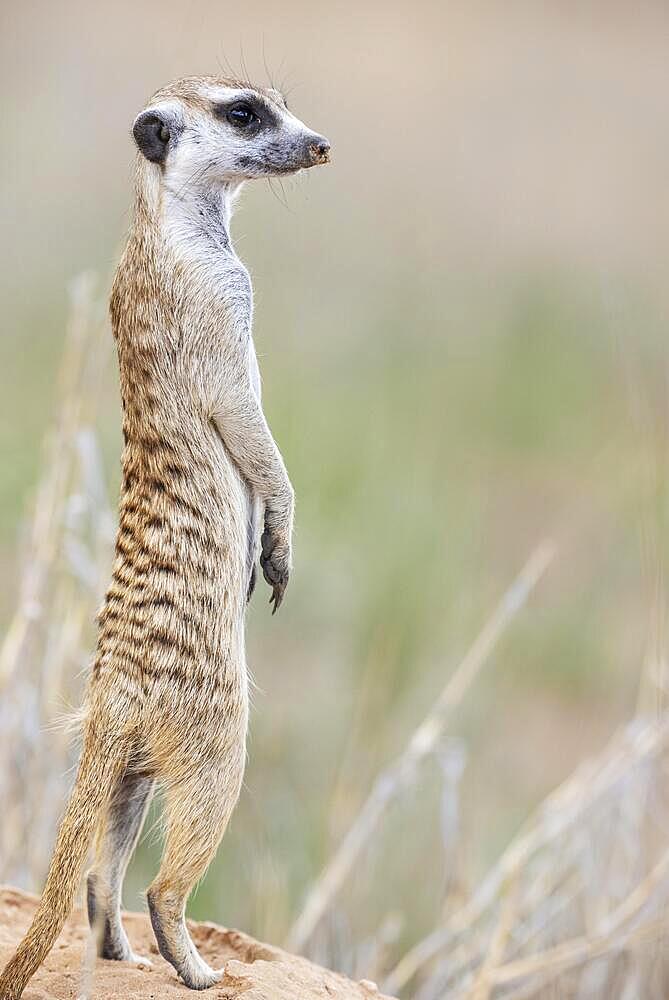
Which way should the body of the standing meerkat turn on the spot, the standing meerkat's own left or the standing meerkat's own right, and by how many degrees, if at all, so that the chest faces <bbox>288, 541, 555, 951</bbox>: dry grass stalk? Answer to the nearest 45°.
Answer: approximately 45° to the standing meerkat's own left

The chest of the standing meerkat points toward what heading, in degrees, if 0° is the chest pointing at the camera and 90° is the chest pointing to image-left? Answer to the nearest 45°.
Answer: approximately 270°

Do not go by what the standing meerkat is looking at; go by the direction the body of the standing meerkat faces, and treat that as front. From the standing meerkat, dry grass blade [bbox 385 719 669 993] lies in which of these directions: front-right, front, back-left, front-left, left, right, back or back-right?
front-left

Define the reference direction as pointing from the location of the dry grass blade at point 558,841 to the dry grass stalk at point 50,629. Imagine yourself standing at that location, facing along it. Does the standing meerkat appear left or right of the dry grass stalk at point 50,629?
left

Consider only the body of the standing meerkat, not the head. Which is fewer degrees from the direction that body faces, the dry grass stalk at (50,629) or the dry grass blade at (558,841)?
the dry grass blade
